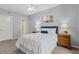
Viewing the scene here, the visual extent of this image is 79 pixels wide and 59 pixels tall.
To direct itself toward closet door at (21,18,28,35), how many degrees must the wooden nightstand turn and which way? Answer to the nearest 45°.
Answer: approximately 90° to its right

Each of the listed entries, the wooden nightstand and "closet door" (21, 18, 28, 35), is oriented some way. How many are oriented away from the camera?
0

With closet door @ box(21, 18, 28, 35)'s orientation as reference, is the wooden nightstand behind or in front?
in front

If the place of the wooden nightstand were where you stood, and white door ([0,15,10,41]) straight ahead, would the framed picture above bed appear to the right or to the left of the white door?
right

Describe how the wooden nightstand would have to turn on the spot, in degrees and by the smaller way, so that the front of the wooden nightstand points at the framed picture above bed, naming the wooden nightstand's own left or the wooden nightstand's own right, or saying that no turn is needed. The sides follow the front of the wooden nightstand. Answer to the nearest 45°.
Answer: approximately 90° to the wooden nightstand's own right

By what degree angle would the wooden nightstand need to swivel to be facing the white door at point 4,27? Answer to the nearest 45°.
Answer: approximately 45° to its right
